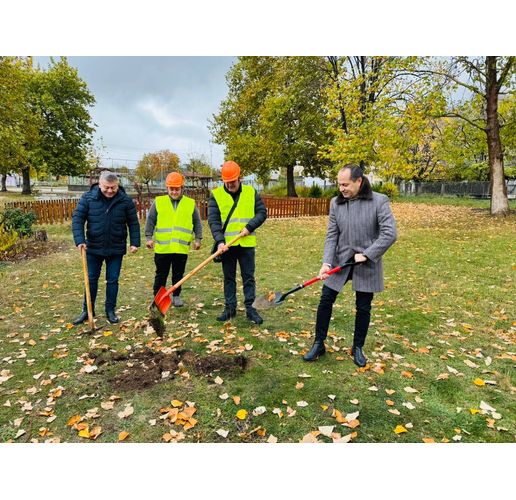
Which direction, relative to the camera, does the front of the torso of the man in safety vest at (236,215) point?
toward the camera

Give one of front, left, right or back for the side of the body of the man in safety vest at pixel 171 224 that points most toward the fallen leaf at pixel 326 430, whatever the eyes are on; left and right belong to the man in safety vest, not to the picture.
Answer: front

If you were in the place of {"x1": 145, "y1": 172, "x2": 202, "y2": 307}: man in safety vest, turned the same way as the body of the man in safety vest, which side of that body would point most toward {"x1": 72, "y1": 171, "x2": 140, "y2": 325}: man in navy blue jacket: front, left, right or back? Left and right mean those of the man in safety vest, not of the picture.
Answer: right

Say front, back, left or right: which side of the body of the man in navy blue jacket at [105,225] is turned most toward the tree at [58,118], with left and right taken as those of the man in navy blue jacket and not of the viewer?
back

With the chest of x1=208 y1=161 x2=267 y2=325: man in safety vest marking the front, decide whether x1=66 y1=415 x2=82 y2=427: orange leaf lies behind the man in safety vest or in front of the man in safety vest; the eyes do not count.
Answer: in front

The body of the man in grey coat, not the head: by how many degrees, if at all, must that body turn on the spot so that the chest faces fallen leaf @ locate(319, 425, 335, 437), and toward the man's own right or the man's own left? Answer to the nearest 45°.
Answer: approximately 45° to the man's own left

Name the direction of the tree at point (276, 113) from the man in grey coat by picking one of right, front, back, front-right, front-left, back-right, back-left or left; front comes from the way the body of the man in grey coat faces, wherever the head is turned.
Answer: back-right

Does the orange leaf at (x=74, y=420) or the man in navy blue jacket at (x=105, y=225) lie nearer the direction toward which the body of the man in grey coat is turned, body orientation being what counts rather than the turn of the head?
the orange leaf

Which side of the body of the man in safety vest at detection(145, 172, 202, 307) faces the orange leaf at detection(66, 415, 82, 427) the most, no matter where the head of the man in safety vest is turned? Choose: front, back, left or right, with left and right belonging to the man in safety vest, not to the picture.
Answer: front

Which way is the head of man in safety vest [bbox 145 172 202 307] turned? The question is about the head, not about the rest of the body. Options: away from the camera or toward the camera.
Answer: toward the camera

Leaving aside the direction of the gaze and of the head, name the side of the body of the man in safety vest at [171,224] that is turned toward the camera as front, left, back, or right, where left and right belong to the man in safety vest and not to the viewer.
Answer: front

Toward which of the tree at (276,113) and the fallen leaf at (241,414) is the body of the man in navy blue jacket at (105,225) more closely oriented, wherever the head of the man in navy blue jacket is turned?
the fallen leaf

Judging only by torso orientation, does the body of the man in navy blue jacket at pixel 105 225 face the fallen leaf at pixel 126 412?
yes

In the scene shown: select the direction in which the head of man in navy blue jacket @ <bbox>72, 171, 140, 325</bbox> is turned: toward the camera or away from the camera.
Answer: toward the camera

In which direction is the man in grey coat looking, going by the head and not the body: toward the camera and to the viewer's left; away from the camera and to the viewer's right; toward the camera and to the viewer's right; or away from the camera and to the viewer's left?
toward the camera and to the viewer's left

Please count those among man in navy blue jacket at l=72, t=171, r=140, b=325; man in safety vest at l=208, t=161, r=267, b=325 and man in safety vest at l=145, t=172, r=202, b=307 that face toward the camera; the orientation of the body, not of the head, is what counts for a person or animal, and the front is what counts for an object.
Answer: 3
